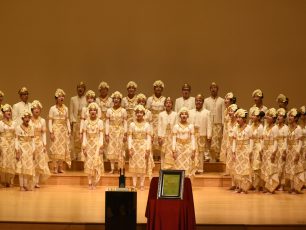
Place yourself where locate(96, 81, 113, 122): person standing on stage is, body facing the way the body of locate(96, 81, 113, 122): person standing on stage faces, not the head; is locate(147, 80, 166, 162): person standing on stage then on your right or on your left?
on your left

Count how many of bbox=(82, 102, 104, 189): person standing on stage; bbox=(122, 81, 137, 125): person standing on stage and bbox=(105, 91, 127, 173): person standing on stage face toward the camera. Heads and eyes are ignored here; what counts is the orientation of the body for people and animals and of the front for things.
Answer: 3

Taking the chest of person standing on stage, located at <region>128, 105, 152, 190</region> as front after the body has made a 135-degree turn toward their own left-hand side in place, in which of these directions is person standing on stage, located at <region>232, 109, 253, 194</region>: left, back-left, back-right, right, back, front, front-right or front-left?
front-right

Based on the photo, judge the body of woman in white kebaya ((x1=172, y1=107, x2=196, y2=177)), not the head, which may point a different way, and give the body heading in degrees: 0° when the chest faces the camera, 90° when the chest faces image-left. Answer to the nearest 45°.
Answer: approximately 0°

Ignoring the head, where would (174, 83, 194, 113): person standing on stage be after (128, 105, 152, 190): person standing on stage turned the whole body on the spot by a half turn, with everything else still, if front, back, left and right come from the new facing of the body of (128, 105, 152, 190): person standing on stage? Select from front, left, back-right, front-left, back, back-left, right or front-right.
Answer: front-right

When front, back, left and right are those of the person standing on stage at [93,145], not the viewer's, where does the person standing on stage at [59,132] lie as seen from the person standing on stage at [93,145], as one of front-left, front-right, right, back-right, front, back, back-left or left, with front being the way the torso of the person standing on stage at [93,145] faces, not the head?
back-right

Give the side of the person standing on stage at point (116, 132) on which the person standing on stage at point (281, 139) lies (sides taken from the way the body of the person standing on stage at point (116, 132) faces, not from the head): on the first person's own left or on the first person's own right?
on the first person's own left

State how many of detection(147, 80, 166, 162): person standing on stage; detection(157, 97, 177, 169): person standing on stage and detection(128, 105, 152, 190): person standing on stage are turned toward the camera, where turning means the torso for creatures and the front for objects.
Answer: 3

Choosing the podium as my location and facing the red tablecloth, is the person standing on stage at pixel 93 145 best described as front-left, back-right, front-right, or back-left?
back-left

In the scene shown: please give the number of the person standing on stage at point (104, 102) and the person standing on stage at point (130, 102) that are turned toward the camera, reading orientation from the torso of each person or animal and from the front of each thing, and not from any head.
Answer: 2

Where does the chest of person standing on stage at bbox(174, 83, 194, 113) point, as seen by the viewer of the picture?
toward the camera

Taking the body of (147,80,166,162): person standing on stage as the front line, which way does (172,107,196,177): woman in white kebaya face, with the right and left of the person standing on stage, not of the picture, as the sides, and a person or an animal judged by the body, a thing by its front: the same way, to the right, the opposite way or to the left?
the same way

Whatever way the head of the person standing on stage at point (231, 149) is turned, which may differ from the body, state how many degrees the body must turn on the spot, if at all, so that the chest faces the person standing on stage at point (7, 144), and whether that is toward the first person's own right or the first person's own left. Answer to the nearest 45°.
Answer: approximately 45° to the first person's own right

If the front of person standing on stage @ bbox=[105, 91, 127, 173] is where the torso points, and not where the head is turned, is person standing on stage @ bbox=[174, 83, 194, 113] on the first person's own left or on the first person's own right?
on the first person's own left

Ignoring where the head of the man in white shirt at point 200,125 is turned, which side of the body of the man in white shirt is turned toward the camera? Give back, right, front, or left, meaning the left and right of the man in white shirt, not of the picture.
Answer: front

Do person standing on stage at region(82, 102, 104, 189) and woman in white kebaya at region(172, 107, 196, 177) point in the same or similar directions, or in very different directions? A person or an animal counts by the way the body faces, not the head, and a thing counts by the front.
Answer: same or similar directions

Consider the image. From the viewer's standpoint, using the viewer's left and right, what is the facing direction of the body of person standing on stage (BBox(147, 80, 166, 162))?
facing the viewer

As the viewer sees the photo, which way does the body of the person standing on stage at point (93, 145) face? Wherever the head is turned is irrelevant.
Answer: toward the camera

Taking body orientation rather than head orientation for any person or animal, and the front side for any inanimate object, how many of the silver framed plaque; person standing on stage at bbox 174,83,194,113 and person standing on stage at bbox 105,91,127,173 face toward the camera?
3
